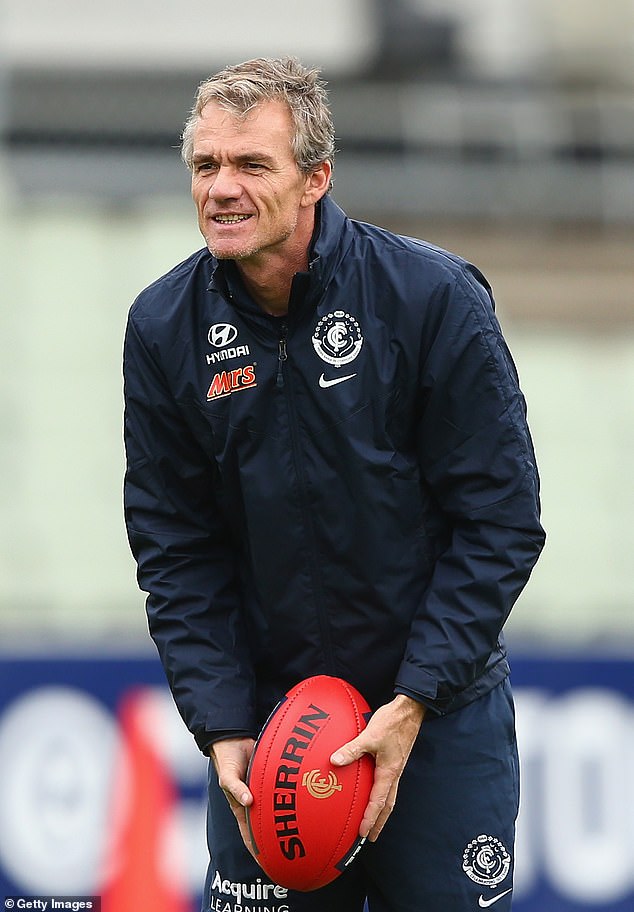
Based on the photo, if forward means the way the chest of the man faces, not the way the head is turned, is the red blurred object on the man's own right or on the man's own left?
on the man's own right

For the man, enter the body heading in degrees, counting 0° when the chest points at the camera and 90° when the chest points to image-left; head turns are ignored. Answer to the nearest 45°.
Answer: approximately 45°
